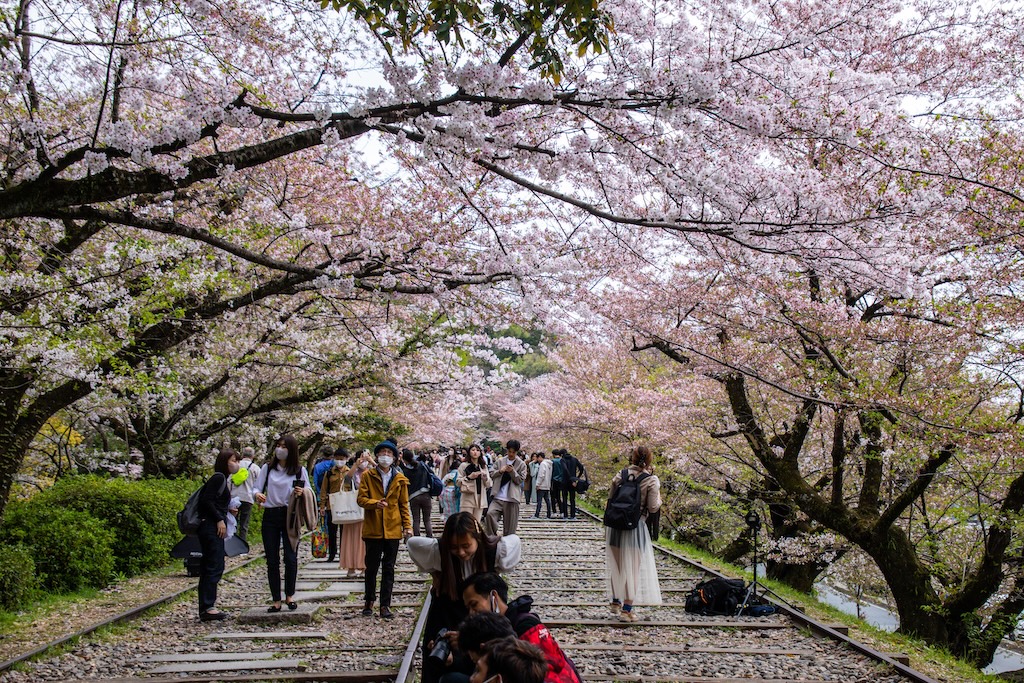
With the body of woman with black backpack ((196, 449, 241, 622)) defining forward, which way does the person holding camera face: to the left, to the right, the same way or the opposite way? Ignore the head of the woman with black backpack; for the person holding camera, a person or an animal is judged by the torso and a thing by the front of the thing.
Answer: to the right

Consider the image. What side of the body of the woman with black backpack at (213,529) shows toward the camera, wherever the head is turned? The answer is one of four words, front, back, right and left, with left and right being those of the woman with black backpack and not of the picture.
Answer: right

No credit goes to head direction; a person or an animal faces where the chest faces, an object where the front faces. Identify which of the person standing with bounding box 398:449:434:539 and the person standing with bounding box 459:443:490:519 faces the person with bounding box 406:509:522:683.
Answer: the person standing with bounding box 459:443:490:519

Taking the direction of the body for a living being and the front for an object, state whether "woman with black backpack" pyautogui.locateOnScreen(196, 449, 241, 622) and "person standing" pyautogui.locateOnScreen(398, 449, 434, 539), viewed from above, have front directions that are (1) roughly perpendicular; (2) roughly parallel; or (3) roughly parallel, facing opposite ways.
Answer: roughly perpendicular

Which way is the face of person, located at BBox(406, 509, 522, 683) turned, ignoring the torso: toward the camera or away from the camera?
toward the camera

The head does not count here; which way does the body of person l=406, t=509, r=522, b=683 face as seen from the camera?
toward the camera

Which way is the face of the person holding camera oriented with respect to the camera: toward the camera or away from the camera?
toward the camera

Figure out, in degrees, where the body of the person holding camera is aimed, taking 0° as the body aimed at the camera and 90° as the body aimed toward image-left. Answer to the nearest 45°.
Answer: approximately 0°

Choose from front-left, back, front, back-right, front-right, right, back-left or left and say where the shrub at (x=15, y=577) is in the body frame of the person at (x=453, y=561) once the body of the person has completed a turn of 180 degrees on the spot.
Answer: front-left

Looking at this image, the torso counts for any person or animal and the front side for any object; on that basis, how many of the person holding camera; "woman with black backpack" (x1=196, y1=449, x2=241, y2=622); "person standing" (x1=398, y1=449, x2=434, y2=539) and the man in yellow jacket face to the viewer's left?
0

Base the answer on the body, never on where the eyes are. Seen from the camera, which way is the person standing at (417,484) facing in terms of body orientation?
away from the camera

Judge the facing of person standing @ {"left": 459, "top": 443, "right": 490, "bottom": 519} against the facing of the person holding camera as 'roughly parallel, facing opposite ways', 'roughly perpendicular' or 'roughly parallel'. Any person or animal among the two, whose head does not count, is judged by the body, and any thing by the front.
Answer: roughly parallel

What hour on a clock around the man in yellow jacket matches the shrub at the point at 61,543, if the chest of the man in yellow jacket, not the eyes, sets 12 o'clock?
The shrub is roughly at 4 o'clock from the man in yellow jacket.

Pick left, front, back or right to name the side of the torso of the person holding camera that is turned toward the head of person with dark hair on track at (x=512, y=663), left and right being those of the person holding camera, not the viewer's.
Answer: front
